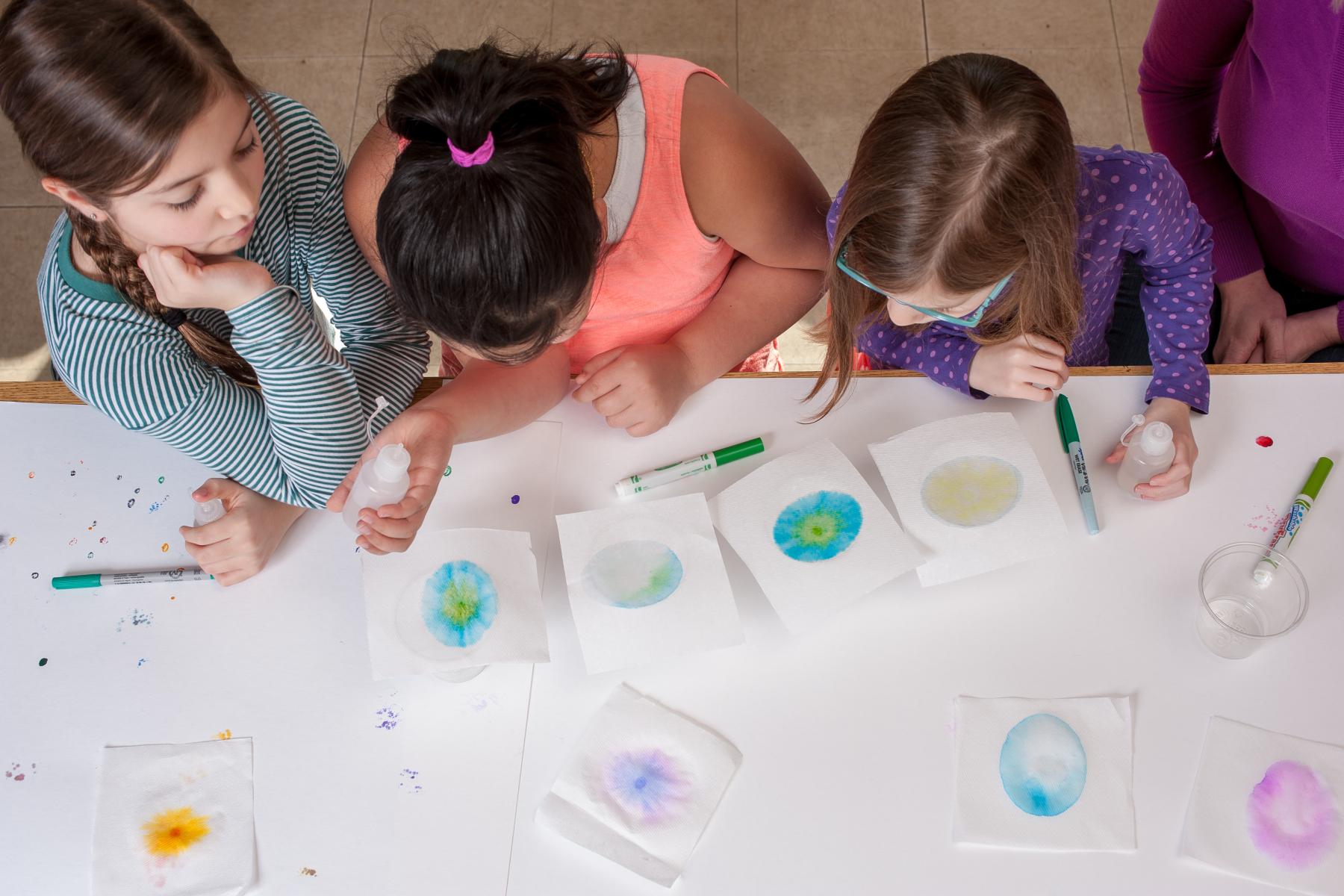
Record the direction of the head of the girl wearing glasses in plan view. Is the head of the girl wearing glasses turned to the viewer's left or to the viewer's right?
to the viewer's left

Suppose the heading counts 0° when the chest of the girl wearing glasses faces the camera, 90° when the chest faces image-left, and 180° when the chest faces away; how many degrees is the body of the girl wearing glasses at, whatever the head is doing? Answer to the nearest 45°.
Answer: approximately 0°

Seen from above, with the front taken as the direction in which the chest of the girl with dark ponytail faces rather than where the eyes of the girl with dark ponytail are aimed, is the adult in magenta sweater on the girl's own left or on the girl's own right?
on the girl's own left
